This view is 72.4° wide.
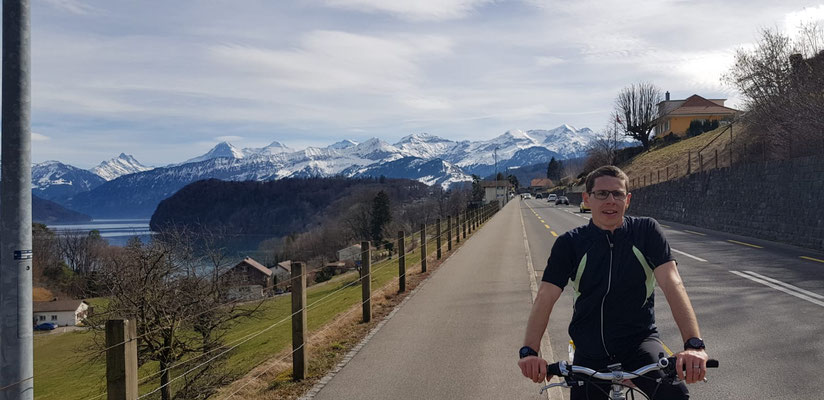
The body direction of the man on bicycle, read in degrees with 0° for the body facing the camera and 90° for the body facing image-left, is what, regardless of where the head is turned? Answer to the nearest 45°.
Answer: approximately 0°

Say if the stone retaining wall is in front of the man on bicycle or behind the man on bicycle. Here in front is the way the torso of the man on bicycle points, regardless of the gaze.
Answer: behind

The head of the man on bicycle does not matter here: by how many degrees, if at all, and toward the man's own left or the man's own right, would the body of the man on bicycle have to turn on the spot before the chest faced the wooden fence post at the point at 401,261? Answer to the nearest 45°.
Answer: approximately 135° to the man's own right

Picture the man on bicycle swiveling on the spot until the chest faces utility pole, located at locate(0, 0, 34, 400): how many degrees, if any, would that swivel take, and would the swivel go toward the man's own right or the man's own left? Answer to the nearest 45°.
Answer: approximately 90° to the man's own right

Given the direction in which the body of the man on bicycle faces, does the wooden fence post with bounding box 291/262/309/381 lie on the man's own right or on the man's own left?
on the man's own right

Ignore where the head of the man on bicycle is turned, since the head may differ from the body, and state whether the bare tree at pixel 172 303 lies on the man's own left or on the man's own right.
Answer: on the man's own right

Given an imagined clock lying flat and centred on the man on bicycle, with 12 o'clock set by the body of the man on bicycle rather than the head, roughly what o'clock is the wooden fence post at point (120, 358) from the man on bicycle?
The wooden fence post is roughly at 3 o'clock from the man on bicycle.
